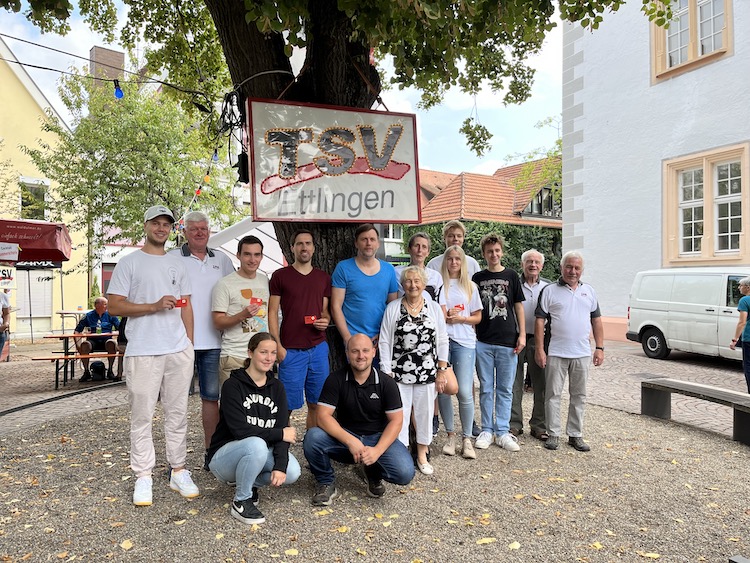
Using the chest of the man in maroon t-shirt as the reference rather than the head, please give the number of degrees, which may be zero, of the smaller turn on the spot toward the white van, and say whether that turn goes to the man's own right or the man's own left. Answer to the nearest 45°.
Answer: approximately 135° to the man's own left

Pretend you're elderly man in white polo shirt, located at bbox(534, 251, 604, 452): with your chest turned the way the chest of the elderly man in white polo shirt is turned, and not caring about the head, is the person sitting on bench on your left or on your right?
on your right

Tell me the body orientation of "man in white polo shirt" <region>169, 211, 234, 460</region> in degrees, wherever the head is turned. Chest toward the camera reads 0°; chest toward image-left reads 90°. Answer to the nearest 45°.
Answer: approximately 0°

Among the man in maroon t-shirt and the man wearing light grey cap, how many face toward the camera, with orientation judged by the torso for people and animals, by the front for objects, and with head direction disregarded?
2

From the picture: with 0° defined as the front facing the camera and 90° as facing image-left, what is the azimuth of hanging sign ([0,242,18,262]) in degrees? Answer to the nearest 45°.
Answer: approximately 0°

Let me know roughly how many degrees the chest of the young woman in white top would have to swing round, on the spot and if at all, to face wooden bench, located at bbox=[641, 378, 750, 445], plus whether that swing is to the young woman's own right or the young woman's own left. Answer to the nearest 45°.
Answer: approximately 135° to the young woman's own left
